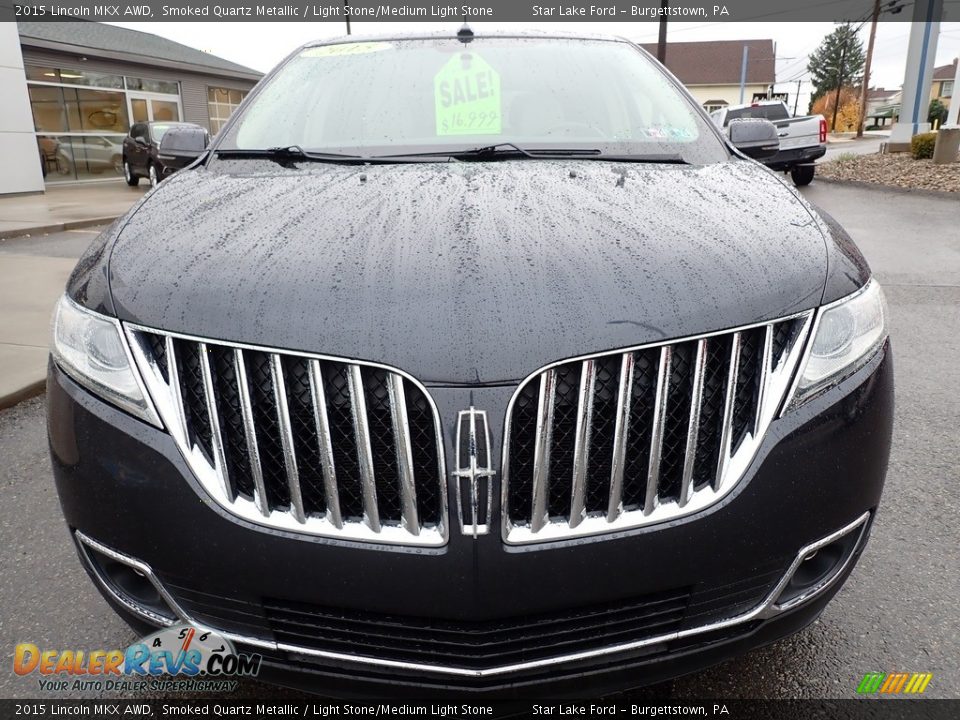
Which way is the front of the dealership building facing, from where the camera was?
facing the viewer and to the right of the viewer

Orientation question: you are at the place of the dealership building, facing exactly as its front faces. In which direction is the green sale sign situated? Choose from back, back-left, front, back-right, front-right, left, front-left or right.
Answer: front-right

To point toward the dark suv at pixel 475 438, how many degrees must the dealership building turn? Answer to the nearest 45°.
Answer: approximately 45° to its right

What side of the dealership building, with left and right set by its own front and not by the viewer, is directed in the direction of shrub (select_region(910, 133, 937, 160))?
front

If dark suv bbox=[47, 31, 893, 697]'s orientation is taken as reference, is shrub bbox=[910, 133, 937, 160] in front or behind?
behind

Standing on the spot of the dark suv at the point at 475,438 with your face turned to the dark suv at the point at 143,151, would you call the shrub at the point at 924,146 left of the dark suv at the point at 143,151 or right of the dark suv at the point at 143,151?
right

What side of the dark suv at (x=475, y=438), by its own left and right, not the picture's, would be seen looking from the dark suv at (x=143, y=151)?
back

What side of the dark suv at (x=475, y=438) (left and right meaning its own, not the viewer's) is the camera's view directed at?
front

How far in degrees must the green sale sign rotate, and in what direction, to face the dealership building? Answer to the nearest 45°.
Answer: approximately 135° to its right

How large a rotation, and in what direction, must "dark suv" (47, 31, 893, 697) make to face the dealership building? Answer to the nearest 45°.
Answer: approximately 135° to its right

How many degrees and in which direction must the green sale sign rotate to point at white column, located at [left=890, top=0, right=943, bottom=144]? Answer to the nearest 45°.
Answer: approximately 135° to its left

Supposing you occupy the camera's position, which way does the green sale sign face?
facing the viewer
